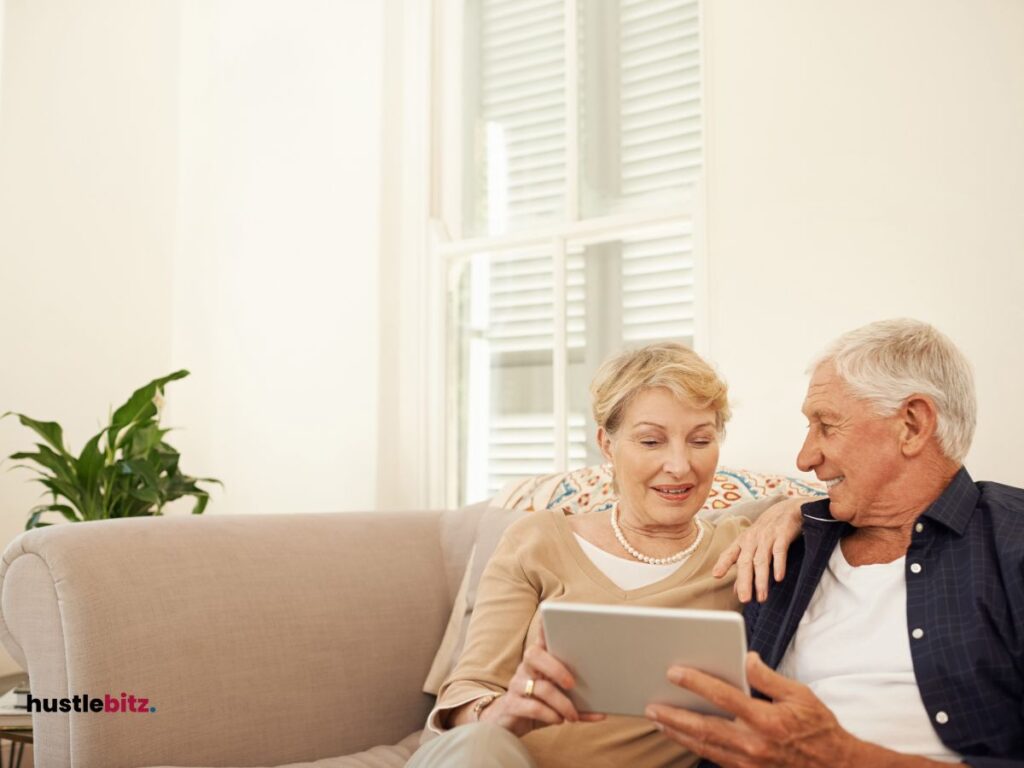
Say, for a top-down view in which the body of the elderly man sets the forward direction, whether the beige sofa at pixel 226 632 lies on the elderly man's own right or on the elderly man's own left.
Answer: on the elderly man's own right

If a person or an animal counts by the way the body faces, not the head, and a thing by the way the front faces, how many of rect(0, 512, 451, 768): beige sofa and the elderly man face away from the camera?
0

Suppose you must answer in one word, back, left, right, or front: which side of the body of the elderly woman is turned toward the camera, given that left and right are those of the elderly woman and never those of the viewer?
front

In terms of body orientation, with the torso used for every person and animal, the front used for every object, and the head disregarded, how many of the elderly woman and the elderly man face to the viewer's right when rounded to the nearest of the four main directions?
0

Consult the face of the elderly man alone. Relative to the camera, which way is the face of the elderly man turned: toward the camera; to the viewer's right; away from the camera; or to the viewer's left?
to the viewer's left

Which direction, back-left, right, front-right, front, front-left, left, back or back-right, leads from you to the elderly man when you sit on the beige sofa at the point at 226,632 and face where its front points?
left

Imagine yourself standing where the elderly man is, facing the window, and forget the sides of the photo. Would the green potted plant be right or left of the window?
left

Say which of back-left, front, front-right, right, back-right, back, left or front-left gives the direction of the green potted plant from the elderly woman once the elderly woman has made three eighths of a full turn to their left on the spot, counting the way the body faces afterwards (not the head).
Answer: left

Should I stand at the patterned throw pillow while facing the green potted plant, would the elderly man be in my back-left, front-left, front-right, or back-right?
back-left

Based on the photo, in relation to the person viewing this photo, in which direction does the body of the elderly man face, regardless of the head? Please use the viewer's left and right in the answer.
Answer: facing the viewer and to the left of the viewer

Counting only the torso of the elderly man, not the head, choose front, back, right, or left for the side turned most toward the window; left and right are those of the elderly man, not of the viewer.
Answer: right

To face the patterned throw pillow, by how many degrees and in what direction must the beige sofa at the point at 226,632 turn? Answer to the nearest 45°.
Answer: approximately 135° to its left
